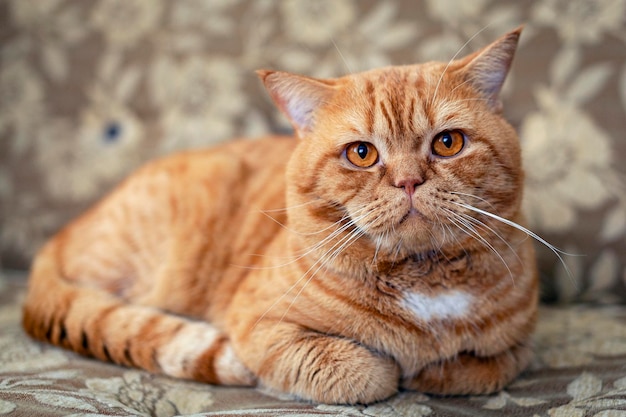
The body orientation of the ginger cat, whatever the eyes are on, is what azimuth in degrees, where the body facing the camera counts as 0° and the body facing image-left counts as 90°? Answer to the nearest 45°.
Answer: approximately 315°
